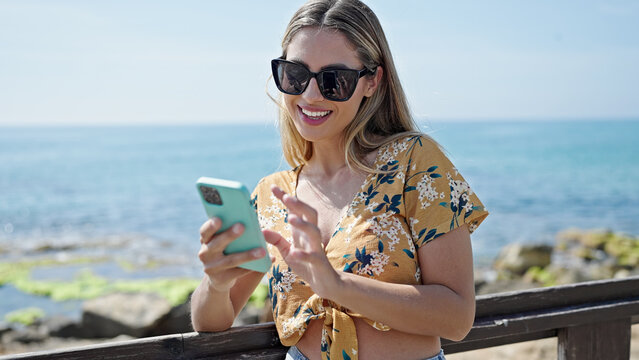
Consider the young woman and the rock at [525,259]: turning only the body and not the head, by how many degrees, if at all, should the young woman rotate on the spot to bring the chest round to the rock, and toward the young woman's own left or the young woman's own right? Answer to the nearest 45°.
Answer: approximately 135° to the young woman's own right

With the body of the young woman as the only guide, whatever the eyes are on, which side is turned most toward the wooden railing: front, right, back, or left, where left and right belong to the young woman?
back

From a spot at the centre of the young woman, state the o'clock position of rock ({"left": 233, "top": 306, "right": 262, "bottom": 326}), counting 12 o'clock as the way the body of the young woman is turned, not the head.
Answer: The rock is roughly at 4 o'clock from the young woman.

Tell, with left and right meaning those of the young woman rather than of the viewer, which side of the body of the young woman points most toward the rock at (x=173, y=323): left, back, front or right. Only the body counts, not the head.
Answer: right

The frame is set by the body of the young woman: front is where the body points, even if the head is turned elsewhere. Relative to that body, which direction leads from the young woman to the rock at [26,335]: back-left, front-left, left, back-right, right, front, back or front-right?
right

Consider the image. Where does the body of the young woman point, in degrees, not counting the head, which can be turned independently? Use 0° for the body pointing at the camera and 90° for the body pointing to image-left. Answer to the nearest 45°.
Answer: approximately 45°
